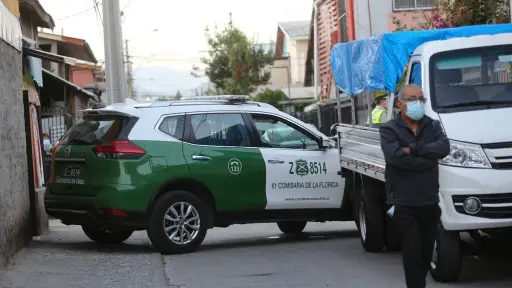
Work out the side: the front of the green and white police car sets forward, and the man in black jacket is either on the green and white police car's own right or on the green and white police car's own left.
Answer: on the green and white police car's own right

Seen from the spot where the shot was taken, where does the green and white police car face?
facing away from the viewer and to the right of the viewer

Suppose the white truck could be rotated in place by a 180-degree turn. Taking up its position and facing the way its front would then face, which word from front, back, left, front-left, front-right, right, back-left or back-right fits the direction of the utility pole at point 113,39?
front

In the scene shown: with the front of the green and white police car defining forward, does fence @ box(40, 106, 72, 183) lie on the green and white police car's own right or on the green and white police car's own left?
on the green and white police car's own left

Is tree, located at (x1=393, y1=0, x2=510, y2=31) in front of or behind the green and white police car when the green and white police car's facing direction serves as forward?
in front

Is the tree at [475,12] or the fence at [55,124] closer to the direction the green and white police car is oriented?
the tree

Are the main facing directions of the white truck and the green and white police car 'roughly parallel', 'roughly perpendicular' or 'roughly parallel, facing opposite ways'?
roughly perpendicular

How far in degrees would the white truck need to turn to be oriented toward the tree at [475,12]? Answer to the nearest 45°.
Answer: approximately 135° to its left

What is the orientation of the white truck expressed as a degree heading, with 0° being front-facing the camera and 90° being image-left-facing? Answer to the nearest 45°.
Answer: approximately 315°
